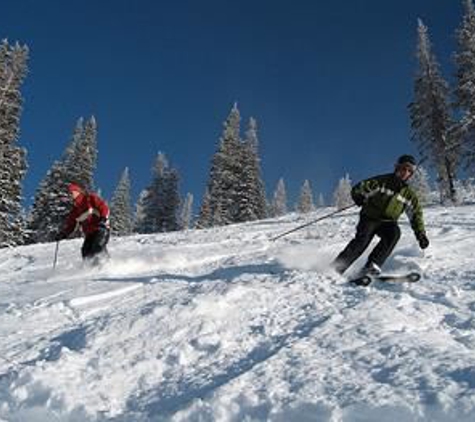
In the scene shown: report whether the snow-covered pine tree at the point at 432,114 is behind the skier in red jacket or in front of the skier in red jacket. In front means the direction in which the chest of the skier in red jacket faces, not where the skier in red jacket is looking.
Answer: behind

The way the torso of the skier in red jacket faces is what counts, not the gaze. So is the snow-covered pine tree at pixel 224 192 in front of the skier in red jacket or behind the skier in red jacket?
behind

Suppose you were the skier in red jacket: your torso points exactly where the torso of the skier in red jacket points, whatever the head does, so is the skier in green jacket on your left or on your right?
on your left

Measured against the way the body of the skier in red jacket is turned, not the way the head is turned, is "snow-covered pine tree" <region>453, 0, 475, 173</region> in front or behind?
behind

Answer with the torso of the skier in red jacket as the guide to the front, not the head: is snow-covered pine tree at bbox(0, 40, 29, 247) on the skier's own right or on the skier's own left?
on the skier's own right

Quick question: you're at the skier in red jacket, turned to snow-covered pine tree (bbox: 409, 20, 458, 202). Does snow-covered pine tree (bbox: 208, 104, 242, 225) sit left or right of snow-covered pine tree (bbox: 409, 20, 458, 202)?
left

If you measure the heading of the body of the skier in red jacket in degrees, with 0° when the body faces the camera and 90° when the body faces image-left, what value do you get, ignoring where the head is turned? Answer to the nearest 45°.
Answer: approximately 45°

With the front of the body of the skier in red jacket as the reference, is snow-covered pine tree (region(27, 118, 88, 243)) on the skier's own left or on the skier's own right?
on the skier's own right
